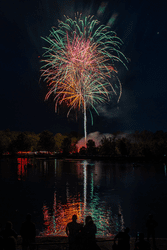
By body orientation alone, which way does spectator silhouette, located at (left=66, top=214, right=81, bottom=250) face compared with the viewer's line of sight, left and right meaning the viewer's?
facing away from the viewer
